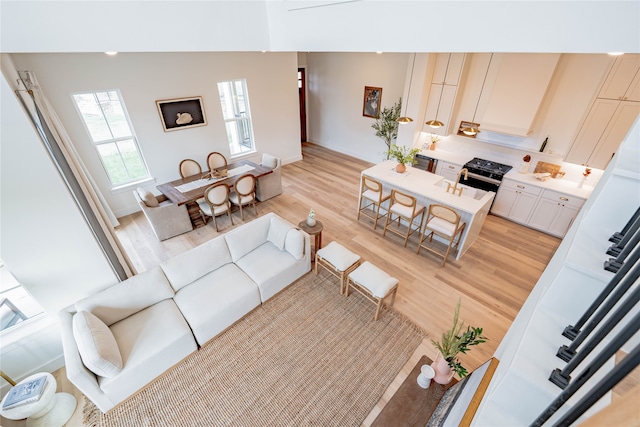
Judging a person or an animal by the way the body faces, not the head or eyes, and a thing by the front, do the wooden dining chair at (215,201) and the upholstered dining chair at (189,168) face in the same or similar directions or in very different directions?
very different directions

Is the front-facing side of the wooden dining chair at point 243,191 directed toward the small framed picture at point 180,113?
yes

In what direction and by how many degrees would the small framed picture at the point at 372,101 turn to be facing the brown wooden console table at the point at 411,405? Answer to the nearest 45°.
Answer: approximately 45° to its left

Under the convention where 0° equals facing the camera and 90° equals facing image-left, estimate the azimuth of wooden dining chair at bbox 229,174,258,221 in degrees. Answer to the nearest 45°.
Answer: approximately 135°

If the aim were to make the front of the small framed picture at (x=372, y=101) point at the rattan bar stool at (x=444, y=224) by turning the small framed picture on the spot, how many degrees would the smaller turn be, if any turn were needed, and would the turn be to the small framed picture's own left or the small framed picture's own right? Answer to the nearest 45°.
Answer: approximately 45° to the small framed picture's own left

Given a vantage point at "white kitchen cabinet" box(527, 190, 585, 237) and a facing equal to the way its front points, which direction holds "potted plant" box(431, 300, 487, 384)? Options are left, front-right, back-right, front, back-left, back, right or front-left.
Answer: front-left

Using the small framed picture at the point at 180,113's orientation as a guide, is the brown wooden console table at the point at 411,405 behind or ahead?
ahead
